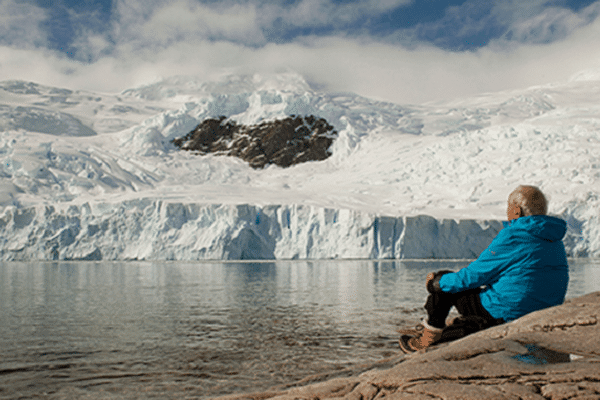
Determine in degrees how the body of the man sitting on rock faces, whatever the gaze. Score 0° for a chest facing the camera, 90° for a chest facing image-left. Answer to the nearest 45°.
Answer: approximately 135°

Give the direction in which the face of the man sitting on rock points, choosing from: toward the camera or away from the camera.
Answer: away from the camera
